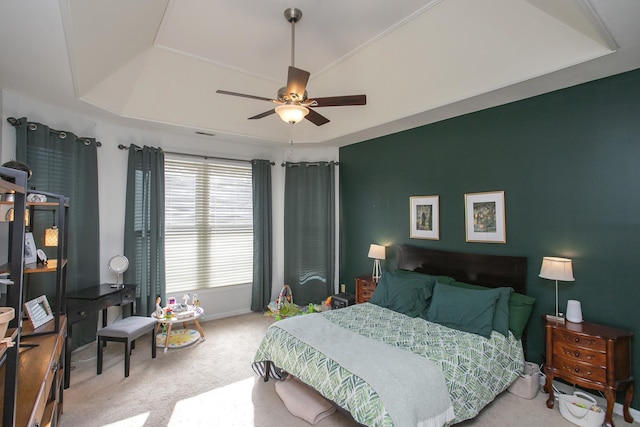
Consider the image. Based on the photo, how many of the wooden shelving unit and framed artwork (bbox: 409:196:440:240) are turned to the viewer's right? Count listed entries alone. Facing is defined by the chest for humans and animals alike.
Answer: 1

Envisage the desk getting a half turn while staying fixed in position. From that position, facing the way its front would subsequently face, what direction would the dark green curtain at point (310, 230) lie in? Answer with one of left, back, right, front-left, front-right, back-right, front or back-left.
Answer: back-right

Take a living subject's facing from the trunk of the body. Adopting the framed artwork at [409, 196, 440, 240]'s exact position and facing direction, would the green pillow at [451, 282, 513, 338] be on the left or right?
on its left

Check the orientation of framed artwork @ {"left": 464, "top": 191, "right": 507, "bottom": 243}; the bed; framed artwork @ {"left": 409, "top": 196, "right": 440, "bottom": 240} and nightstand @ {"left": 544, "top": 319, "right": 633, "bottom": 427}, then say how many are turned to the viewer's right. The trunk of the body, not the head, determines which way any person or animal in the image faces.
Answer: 0

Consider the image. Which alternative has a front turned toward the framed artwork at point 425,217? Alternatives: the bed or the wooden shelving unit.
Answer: the wooden shelving unit

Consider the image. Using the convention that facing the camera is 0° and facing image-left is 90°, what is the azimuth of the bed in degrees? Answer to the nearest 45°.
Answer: approximately 45°

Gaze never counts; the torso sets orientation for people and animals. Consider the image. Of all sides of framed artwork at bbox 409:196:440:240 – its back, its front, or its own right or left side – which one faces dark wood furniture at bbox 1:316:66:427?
front

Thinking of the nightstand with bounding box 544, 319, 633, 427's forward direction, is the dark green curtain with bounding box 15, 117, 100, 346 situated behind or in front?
in front

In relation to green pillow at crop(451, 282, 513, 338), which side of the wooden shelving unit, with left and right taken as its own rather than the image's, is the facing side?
front

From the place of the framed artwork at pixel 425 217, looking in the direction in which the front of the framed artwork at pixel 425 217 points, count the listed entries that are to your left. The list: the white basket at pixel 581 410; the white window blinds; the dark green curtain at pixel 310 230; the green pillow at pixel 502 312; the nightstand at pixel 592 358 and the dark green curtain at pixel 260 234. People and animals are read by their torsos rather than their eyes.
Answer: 3

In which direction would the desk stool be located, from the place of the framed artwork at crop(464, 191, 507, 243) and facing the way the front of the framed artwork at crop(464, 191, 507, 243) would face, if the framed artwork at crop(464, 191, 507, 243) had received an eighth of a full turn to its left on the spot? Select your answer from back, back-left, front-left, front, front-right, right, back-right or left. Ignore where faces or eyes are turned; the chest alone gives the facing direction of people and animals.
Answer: front-right

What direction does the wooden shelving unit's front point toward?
to the viewer's right

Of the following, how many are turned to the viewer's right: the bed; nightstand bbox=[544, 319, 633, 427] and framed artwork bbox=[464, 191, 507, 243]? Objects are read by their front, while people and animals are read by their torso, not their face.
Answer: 0

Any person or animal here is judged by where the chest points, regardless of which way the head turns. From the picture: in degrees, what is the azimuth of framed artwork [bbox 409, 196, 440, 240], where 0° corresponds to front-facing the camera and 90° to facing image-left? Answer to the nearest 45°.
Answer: approximately 45°

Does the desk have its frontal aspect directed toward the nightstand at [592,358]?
yes

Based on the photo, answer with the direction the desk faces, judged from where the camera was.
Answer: facing the viewer and to the right of the viewer

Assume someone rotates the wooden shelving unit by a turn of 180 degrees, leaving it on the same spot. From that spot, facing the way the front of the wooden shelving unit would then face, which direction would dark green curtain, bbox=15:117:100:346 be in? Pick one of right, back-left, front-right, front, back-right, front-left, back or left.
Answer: right
